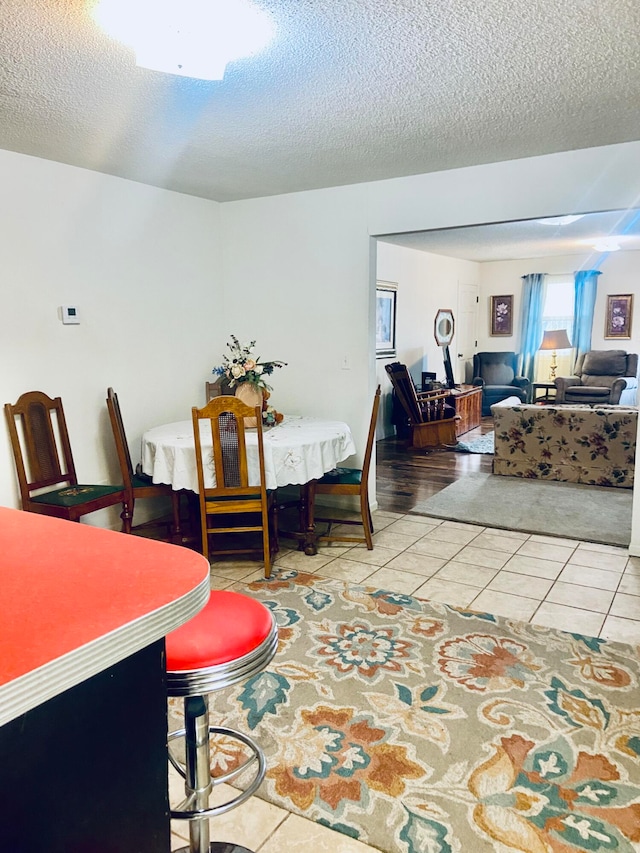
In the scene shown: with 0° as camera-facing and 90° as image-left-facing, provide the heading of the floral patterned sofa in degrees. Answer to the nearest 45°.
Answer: approximately 180°

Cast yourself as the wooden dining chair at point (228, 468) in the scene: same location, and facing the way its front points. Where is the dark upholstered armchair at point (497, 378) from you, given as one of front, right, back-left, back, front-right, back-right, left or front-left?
front-right

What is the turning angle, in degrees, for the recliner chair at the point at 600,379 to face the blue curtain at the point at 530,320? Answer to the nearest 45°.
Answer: approximately 90° to its right

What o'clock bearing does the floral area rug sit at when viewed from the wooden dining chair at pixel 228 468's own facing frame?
The floral area rug is roughly at 5 o'clock from the wooden dining chair.

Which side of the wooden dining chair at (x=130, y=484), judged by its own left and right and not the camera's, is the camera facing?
right

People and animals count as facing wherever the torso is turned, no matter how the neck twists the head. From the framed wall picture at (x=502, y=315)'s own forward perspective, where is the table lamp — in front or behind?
in front

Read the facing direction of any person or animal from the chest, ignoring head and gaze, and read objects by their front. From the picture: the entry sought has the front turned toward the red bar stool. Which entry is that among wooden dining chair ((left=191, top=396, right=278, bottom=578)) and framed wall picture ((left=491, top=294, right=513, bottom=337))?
the framed wall picture

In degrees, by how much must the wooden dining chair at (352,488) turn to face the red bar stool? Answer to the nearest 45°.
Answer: approximately 90° to its left

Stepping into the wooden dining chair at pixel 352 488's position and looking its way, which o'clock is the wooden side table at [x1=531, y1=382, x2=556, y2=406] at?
The wooden side table is roughly at 4 o'clock from the wooden dining chair.

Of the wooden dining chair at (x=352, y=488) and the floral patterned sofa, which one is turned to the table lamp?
the floral patterned sofa

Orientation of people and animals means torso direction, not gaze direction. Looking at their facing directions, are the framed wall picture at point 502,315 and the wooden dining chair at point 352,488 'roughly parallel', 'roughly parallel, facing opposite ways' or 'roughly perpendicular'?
roughly perpendicular

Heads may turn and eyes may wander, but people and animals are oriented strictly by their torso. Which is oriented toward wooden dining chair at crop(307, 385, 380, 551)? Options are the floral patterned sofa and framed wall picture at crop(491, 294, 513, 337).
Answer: the framed wall picture

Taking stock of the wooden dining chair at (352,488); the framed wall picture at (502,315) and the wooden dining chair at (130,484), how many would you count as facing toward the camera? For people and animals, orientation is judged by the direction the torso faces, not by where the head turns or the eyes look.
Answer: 1
